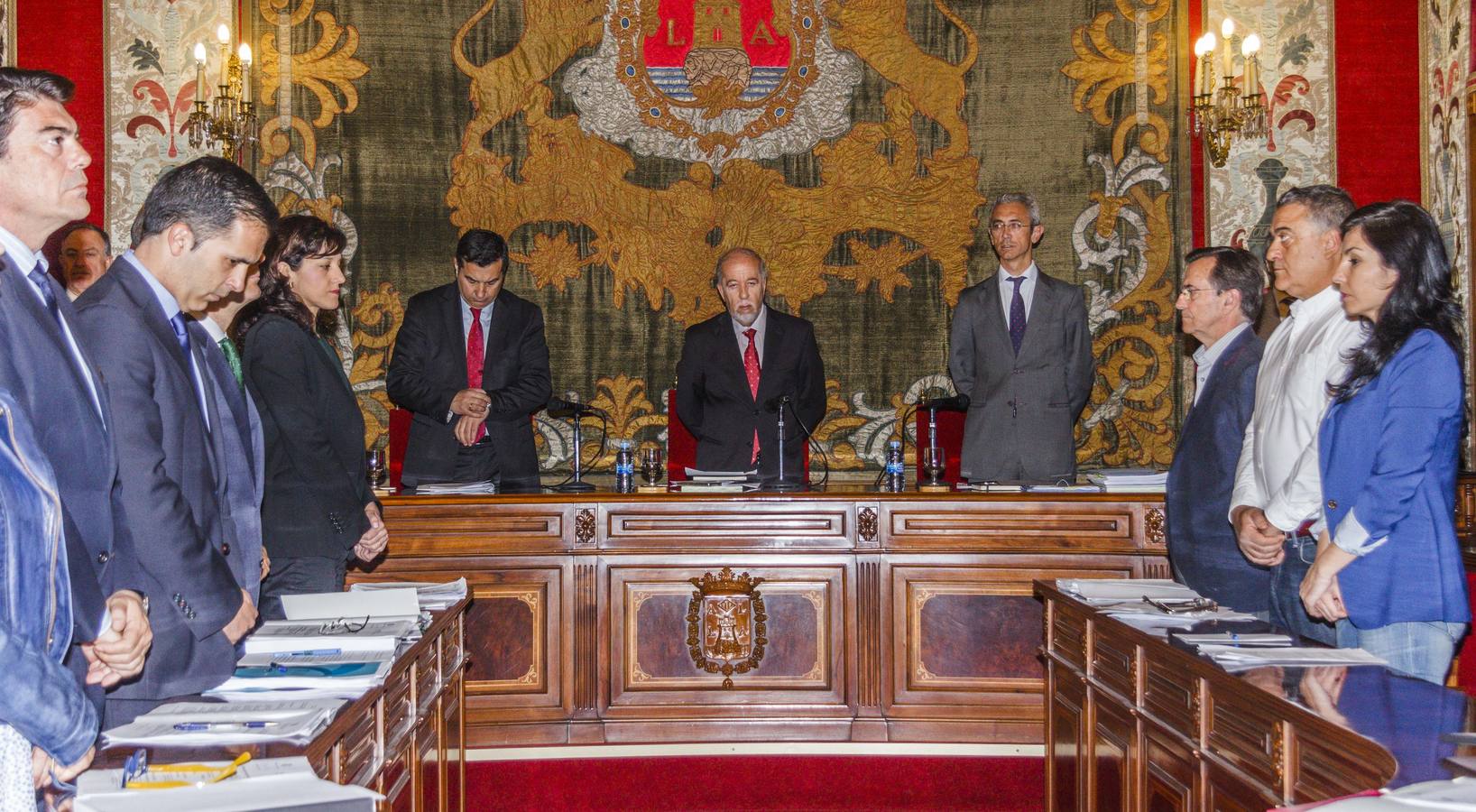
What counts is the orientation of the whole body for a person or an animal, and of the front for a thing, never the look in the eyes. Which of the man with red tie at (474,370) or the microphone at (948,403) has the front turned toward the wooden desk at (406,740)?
the man with red tie

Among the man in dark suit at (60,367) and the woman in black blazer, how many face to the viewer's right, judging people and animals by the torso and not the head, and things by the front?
2

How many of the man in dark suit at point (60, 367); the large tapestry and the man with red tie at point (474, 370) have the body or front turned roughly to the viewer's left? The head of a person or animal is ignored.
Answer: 0

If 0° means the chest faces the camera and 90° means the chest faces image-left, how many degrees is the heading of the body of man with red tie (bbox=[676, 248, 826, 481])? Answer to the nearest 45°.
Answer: approximately 0°

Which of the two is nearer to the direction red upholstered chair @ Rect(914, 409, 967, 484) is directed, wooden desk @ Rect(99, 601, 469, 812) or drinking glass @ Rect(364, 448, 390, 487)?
the wooden desk

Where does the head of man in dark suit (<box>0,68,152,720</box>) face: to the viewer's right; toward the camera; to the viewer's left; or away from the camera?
to the viewer's right

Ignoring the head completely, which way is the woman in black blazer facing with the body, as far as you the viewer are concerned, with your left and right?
facing to the right of the viewer

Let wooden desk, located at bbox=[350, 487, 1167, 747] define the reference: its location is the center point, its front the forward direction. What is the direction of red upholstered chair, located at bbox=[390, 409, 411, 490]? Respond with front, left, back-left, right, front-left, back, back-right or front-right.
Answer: back-right

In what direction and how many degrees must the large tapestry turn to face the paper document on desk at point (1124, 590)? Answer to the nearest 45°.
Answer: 0° — it already faces it

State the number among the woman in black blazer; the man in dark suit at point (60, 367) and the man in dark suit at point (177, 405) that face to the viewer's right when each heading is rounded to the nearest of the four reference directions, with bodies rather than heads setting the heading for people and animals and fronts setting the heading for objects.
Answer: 3

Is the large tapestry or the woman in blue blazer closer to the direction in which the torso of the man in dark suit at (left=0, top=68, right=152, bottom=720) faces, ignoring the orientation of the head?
the woman in blue blazer

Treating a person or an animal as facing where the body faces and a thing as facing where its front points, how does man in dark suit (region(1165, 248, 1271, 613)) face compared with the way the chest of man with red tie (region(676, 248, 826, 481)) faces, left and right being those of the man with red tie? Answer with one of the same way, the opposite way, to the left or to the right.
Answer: to the right

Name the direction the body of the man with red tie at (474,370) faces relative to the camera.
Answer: toward the camera
